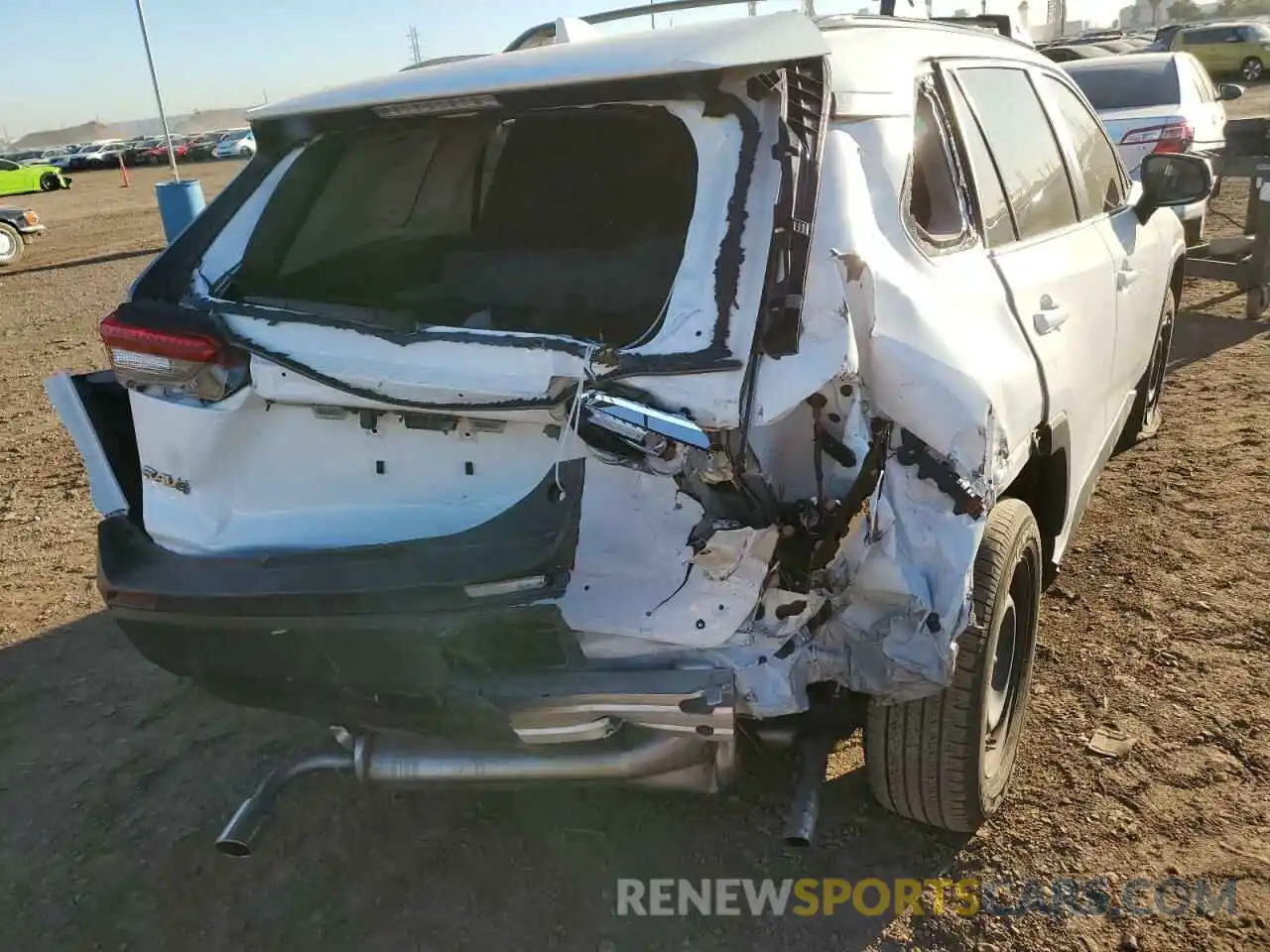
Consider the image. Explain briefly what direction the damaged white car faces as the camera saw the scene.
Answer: facing away from the viewer and to the right of the viewer

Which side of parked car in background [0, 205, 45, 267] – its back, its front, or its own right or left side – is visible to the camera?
right

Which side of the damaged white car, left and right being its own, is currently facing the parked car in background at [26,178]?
left

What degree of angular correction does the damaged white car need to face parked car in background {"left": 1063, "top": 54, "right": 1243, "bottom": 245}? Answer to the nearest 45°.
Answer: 0° — it already faces it
